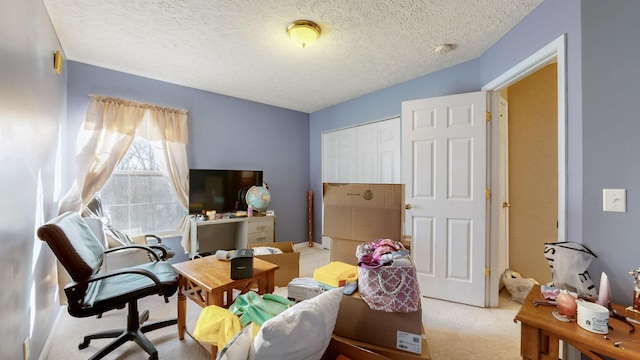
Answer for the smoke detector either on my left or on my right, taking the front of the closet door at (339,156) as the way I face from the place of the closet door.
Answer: on my left

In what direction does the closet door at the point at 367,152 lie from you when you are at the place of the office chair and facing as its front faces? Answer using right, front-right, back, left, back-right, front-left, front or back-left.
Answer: front

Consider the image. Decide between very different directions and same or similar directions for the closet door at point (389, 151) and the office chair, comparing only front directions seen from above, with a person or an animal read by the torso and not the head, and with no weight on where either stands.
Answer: very different directions

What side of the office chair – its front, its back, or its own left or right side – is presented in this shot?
right

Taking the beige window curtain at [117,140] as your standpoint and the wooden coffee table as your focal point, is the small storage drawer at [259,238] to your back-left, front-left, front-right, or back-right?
front-left

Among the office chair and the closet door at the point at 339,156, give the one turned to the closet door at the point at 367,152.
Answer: the office chair

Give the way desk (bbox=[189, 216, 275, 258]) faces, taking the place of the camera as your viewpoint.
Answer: facing the viewer and to the right of the viewer

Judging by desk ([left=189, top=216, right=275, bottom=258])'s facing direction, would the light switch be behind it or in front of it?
in front

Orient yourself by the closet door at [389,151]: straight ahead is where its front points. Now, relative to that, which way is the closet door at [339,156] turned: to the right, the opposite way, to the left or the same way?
the same way

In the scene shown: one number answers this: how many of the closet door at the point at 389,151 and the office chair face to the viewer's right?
1

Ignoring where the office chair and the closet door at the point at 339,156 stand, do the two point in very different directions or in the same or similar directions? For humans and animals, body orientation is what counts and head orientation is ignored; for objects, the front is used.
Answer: very different directions

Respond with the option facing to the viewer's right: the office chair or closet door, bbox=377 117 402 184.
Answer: the office chair

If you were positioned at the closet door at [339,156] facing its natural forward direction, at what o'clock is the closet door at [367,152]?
the closet door at [367,152] is roughly at 9 o'clock from the closet door at [339,156].

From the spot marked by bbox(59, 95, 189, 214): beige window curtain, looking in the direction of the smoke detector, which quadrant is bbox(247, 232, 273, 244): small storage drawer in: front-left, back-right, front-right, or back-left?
front-left

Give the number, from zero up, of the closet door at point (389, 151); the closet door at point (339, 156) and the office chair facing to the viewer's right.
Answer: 1
